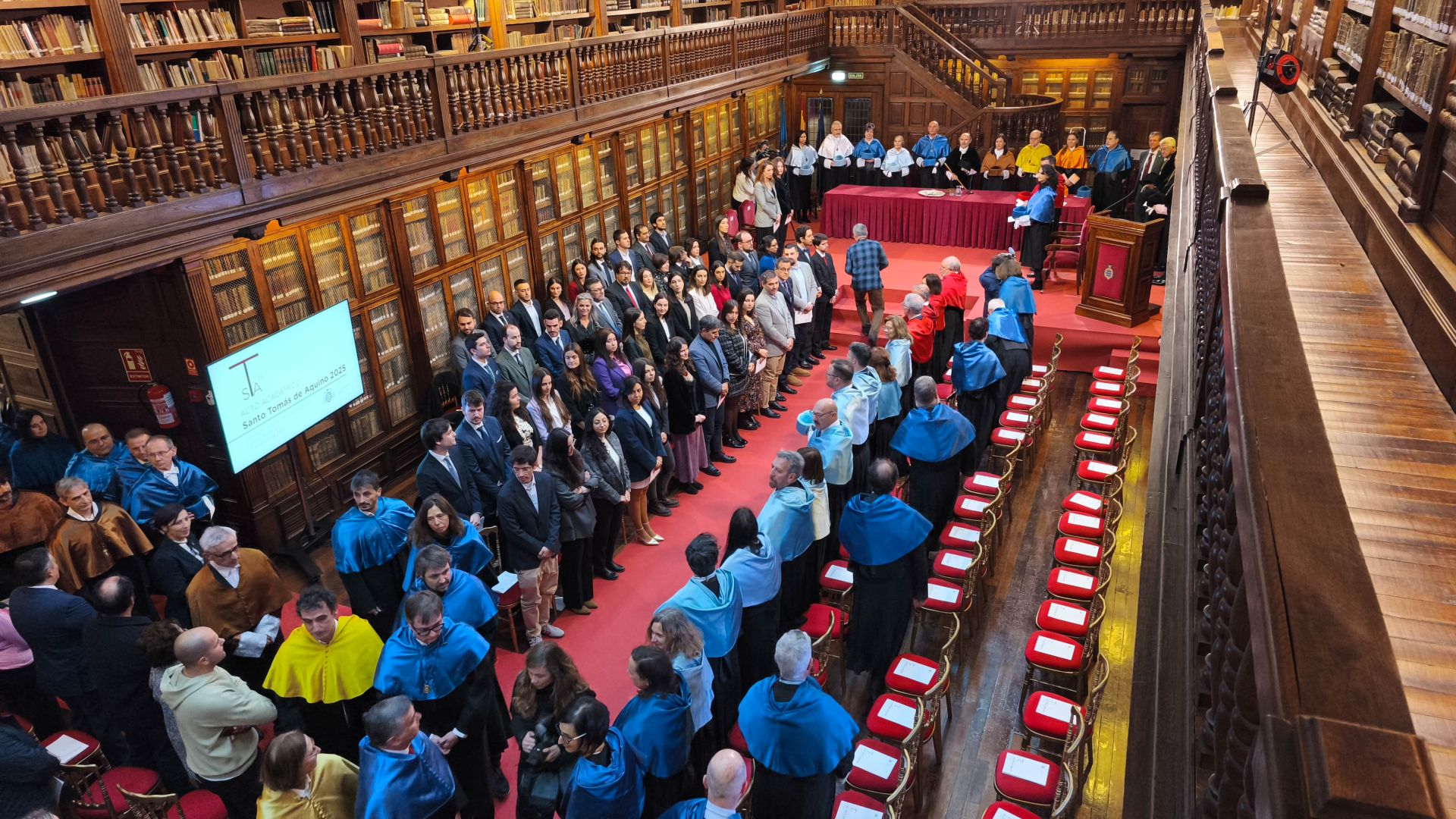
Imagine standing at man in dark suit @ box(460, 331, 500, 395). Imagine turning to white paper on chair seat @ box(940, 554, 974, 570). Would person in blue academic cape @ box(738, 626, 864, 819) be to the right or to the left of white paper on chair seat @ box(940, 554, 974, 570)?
right

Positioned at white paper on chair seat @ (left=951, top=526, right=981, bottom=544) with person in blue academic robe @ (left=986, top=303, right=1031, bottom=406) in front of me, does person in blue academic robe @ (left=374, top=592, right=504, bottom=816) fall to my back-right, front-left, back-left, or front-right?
back-left

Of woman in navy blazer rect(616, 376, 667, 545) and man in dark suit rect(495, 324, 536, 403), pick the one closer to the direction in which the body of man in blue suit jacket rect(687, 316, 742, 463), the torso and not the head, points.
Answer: the woman in navy blazer

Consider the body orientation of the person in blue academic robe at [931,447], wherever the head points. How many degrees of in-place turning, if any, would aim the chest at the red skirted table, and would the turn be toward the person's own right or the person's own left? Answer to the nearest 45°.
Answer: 0° — they already face it

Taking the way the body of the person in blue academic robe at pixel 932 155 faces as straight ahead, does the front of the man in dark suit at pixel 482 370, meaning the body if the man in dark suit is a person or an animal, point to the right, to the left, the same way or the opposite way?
to the left

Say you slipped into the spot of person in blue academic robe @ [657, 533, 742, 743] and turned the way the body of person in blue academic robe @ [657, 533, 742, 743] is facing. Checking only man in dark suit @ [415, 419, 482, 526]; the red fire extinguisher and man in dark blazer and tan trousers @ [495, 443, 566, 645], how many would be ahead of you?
3

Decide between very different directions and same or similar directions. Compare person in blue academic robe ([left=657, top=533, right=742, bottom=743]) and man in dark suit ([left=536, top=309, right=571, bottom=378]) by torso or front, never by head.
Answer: very different directions

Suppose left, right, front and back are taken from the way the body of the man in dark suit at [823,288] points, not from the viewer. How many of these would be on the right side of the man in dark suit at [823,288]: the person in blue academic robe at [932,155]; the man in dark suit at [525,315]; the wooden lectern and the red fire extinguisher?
2
